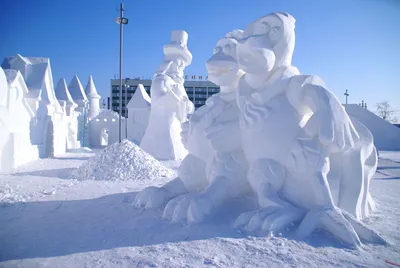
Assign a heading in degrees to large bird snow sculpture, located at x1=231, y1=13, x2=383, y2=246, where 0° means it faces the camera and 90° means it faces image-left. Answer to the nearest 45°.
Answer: approximately 45°

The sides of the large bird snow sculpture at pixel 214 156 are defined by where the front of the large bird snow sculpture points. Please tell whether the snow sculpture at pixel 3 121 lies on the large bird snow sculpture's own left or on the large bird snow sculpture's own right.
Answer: on the large bird snow sculpture's own right

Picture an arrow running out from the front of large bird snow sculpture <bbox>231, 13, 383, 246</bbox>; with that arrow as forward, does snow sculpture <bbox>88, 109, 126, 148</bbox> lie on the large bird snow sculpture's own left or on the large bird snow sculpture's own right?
on the large bird snow sculpture's own right

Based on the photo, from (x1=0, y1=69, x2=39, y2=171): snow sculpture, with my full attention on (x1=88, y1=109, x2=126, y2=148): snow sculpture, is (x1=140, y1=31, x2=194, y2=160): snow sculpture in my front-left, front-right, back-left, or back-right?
front-right

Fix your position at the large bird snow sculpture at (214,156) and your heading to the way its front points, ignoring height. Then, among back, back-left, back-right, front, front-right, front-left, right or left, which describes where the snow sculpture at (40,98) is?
right

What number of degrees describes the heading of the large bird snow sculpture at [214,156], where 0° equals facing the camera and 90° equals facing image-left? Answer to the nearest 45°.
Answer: approximately 45°

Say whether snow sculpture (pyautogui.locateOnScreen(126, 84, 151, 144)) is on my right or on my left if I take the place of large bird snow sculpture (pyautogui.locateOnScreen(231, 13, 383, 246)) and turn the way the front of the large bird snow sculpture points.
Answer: on my right

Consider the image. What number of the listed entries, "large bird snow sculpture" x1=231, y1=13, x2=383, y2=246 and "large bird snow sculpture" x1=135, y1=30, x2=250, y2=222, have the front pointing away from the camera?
0

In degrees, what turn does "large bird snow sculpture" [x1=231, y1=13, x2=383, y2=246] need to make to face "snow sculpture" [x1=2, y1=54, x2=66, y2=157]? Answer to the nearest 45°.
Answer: approximately 90° to its right

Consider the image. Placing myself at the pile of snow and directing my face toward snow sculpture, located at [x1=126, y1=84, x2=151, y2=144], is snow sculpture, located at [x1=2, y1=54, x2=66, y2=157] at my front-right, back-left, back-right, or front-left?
front-left

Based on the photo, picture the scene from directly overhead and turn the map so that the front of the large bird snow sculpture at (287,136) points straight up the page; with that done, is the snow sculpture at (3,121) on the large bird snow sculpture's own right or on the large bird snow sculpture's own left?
on the large bird snow sculpture's own right

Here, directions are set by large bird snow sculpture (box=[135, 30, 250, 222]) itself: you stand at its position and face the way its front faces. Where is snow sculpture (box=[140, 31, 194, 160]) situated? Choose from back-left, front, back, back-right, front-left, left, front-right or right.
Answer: back-right

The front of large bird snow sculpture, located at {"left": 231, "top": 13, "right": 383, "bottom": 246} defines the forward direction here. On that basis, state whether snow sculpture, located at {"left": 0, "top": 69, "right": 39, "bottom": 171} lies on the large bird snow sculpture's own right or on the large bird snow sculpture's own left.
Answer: on the large bird snow sculpture's own right
